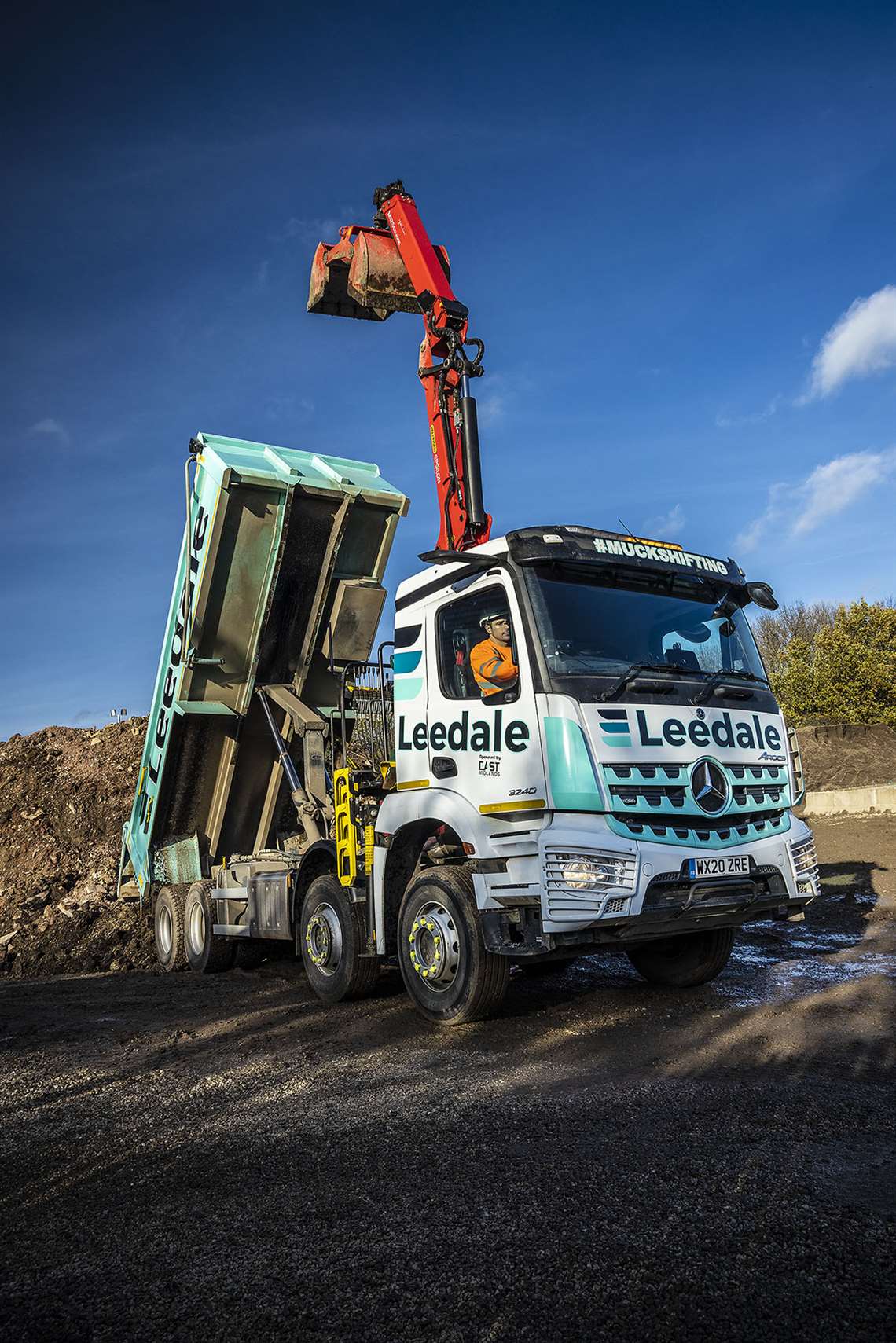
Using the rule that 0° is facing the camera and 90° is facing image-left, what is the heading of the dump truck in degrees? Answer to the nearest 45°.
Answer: approximately 315°

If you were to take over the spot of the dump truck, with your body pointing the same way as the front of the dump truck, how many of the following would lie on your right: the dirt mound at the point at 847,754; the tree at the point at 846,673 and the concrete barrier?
0

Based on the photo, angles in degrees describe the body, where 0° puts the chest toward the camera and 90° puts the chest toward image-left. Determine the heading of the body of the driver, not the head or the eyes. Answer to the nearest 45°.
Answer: approximately 315°

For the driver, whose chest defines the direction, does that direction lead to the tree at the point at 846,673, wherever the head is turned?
no

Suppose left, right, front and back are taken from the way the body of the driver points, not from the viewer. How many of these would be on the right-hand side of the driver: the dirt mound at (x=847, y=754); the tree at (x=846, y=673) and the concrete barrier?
0

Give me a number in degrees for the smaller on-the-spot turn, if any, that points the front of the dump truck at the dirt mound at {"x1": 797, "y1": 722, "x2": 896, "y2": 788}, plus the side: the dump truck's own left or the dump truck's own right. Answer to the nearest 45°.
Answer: approximately 90° to the dump truck's own left

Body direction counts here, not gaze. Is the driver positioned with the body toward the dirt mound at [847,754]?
no

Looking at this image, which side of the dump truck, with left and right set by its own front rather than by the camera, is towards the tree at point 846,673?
left
